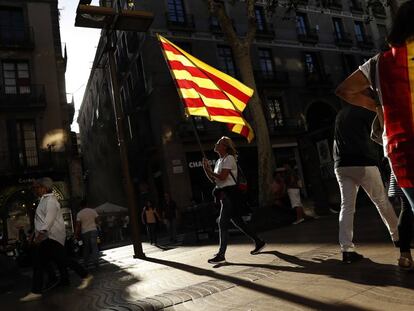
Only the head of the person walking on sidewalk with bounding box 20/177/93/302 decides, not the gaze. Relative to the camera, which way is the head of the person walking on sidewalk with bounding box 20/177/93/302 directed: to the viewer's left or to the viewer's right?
to the viewer's left

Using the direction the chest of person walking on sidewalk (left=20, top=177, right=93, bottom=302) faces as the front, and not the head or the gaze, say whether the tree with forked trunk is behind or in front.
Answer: behind

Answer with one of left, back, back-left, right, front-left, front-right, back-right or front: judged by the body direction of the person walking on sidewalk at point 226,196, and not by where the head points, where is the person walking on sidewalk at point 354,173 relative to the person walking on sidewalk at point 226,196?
back-left

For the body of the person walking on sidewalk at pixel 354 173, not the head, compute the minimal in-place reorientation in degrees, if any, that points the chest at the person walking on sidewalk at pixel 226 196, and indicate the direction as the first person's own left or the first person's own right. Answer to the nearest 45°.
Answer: approximately 90° to the first person's own left

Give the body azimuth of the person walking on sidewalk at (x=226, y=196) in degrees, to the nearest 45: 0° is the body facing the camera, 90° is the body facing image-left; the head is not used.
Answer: approximately 90°

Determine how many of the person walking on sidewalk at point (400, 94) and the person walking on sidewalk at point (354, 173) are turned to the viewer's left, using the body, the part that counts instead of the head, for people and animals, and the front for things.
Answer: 0
